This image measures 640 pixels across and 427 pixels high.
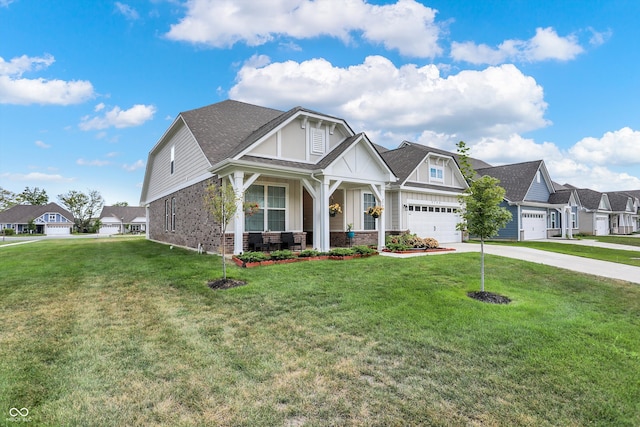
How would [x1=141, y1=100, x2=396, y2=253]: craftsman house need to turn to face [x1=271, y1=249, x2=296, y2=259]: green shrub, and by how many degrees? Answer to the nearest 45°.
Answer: approximately 45° to its right

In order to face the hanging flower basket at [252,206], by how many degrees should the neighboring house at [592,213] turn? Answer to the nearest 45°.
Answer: approximately 45° to its right

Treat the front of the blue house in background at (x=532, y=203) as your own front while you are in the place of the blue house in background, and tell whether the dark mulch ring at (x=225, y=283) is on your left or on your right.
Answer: on your right

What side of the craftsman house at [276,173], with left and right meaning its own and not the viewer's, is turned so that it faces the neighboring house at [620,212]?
left

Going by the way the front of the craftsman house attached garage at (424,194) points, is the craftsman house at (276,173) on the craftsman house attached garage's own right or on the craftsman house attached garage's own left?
on the craftsman house attached garage's own right

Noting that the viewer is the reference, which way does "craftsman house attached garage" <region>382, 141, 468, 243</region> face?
facing the viewer and to the right of the viewer

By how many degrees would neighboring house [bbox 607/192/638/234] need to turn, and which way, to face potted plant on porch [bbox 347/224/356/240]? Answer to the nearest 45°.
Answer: approximately 45° to its right

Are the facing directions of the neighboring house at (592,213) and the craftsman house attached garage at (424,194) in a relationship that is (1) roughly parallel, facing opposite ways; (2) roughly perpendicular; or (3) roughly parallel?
roughly parallel

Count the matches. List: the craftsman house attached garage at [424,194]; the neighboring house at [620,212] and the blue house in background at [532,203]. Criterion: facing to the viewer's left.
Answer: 0
